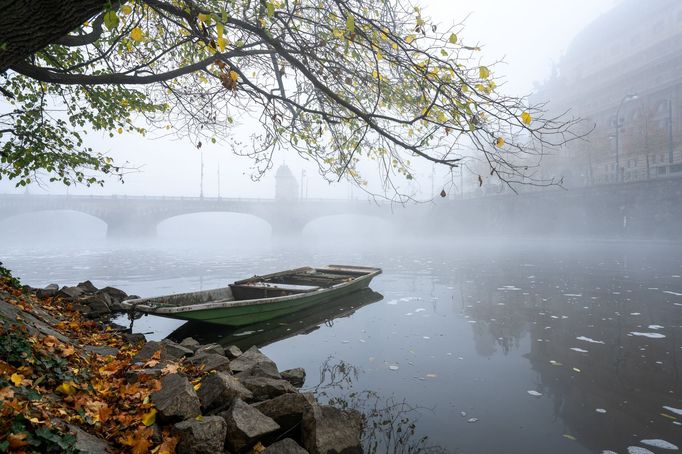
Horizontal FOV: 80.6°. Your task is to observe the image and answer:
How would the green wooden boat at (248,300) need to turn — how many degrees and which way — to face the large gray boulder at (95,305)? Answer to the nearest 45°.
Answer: approximately 45° to its right

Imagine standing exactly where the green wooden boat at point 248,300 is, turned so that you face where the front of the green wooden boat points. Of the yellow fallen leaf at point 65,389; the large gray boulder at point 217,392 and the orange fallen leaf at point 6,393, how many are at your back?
0

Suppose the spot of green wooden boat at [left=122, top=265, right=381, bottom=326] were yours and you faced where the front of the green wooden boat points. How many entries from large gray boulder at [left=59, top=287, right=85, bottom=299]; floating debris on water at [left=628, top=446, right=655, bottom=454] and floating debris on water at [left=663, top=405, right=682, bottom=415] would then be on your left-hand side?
2

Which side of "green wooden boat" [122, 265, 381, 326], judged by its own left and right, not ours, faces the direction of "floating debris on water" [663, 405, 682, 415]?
left

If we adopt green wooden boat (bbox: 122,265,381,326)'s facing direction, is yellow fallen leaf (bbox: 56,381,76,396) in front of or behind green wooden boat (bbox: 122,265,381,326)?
in front

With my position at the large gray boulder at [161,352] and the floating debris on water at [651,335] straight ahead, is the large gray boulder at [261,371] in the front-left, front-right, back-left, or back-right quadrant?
front-right

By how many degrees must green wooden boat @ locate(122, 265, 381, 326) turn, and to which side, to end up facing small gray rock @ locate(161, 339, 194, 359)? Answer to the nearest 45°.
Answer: approximately 45° to its left

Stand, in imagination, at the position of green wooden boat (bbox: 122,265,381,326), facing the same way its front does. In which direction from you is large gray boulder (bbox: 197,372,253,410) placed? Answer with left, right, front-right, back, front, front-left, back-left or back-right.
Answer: front-left

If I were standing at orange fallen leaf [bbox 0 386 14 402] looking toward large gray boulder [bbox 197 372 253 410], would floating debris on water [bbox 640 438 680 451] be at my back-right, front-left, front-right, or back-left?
front-right

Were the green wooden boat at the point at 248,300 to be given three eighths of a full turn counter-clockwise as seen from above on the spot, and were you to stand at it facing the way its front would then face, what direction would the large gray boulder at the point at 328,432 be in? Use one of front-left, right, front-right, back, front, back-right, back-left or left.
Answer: right

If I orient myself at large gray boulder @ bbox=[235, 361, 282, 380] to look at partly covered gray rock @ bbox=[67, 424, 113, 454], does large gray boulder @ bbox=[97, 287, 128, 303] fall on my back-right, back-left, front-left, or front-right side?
back-right

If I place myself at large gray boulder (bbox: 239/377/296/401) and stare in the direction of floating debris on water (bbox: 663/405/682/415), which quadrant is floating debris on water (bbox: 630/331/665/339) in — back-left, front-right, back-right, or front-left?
front-left

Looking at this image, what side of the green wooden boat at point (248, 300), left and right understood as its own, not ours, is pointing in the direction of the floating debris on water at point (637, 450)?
left

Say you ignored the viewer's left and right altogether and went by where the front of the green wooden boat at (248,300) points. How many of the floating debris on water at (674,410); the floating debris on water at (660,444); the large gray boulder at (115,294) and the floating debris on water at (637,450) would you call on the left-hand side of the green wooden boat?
3

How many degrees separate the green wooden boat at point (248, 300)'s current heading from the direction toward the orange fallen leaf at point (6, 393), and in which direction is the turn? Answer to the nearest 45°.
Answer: approximately 45° to its left

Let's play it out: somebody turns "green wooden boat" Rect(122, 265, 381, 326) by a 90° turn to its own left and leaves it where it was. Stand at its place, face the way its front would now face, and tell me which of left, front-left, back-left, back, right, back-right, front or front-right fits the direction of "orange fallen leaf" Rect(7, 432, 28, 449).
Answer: front-right

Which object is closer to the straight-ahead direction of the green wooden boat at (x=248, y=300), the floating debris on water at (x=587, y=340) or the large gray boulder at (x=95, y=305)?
the large gray boulder

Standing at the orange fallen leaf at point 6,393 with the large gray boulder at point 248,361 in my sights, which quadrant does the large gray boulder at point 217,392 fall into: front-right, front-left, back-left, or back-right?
front-right

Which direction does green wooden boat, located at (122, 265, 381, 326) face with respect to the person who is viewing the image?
facing the viewer and to the left of the viewer

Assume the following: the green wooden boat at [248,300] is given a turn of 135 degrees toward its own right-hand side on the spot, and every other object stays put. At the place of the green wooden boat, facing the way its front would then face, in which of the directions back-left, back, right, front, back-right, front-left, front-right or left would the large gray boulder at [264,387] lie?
back

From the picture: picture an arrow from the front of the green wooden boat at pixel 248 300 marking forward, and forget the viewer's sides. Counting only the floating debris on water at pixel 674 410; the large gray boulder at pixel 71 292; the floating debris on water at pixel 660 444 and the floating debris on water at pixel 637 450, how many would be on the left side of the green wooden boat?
3

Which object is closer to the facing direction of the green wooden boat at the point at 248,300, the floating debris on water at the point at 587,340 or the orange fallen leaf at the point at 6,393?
the orange fallen leaf

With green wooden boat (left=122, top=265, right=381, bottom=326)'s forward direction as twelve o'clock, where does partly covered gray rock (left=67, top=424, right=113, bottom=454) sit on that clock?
The partly covered gray rock is roughly at 11 o'clock from the green wooden boat.
